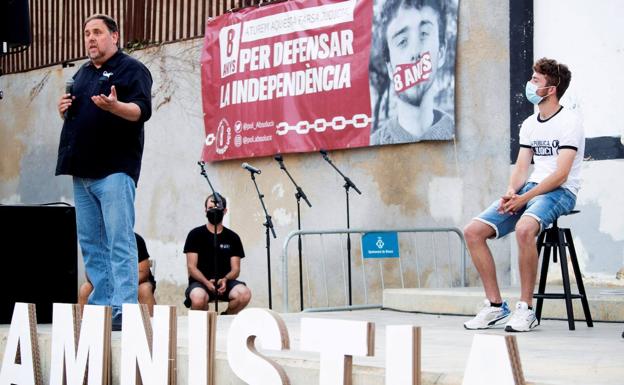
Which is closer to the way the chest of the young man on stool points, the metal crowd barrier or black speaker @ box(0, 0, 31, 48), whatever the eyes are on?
the black speaker

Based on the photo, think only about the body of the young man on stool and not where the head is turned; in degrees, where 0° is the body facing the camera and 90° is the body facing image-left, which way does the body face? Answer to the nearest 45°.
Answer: approximately 45°

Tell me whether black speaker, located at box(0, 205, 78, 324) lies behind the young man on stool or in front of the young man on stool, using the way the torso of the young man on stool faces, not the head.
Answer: in front

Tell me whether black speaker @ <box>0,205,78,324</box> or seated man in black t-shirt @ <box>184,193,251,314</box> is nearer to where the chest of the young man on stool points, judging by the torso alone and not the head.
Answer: the black speaker

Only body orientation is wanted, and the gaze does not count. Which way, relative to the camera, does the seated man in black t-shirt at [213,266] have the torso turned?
toward the camera

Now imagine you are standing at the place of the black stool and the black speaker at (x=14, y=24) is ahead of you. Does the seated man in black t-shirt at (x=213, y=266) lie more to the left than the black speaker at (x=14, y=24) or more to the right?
right

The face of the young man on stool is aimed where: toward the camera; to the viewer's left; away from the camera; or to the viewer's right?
to the viewer's left
